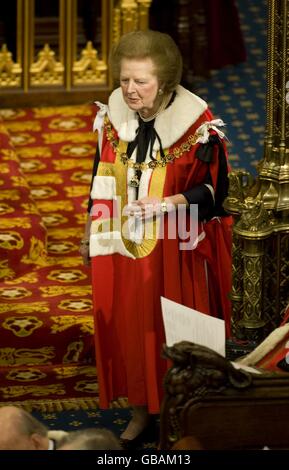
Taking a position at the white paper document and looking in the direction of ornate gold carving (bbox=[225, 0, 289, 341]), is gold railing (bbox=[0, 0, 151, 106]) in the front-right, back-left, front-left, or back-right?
front-left

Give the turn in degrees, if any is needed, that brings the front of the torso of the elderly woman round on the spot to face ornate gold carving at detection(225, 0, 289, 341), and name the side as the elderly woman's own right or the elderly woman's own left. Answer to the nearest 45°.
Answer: approximately 135° to the elderly woman's own left

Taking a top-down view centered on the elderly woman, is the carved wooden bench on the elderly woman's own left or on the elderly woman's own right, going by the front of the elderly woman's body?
on the elderly woman's own left

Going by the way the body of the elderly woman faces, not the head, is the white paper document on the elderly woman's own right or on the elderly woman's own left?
on the elderly woman's own left

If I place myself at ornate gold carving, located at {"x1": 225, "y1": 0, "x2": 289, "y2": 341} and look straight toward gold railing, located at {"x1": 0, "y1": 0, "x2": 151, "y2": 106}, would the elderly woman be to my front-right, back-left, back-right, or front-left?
front-left

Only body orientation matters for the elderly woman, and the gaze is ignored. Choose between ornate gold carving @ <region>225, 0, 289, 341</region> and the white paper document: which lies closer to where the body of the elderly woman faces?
the white paper document

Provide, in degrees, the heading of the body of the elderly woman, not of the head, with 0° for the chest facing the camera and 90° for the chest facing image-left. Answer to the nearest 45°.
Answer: approximately 45°

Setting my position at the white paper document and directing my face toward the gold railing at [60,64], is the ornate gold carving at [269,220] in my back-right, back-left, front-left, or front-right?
front-right

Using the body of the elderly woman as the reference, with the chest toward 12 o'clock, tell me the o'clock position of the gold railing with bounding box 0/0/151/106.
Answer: The gold railing is roughly at 4 o'clock from the elderly woman.
